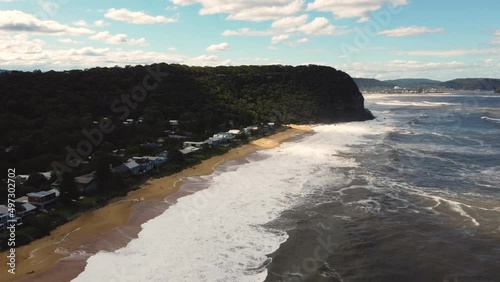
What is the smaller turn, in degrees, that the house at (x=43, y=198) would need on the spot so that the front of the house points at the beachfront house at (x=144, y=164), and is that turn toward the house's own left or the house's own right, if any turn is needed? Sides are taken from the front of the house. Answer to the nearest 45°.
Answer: approximately 90° to the house's own left

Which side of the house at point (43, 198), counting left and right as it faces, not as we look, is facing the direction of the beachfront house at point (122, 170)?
left

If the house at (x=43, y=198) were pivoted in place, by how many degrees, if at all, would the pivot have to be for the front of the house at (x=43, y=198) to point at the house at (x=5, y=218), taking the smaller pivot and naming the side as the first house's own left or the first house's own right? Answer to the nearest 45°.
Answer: approximately 90° to the first house's own right

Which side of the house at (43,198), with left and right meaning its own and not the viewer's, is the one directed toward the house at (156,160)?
left

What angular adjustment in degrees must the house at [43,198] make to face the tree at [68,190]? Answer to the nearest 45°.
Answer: approximately 90° to its left

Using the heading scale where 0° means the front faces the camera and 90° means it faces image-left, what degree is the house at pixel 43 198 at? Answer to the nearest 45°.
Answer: approximately 315°

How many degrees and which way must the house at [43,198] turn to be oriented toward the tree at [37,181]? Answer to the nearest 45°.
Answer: approximately 135° to its left

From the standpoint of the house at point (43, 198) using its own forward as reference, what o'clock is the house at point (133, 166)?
the house at point (133, 166) is roughly at 9 o'clock from the house at point (43, 198).

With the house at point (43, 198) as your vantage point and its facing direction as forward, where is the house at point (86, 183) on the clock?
the house at point (86, 183) is roughly at 9 o'clock from the house at point (43, 198).

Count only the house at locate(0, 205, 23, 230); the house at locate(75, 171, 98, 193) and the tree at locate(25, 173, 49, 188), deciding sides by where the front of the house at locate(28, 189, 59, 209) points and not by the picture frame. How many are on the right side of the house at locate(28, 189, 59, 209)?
1
